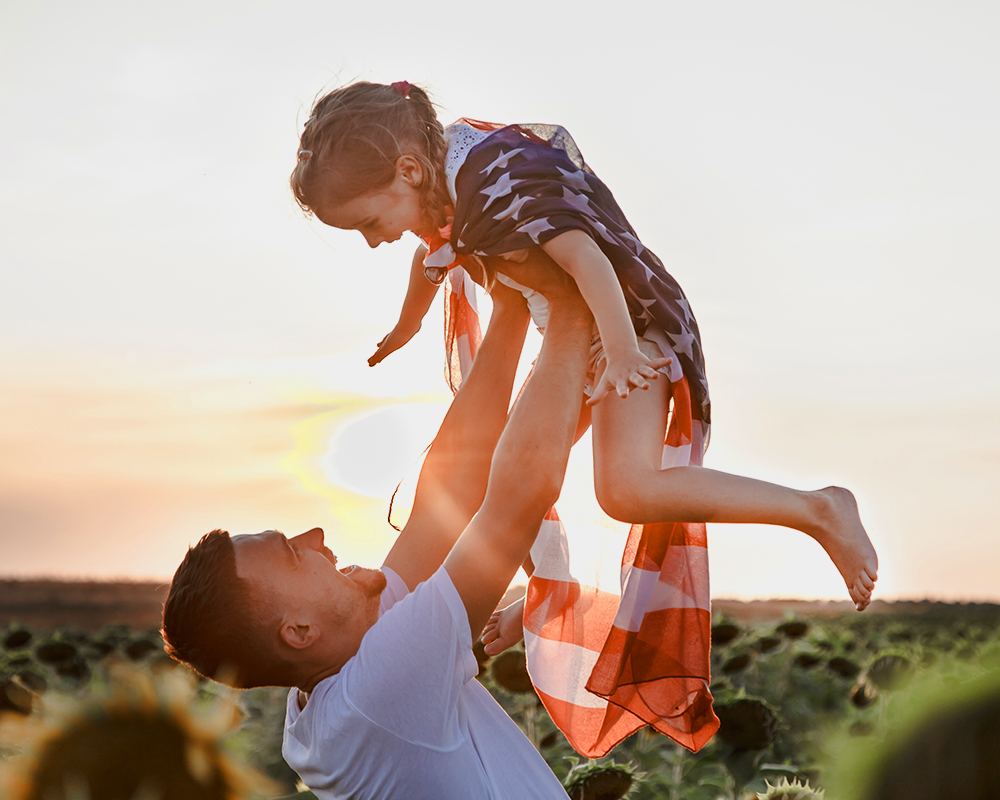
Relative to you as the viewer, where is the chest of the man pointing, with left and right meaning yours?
facing to the right of the viewer

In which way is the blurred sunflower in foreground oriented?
toward the camera

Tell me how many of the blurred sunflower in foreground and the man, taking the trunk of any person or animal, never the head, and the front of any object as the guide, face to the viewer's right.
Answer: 1

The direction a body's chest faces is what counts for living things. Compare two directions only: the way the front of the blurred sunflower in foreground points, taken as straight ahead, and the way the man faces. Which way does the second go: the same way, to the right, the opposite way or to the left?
to the left

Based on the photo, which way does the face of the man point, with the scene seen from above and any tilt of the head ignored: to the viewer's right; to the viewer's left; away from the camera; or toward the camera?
to the viewer's right

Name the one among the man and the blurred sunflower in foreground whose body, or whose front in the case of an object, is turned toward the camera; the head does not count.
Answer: the blurred sunflower in foreground
